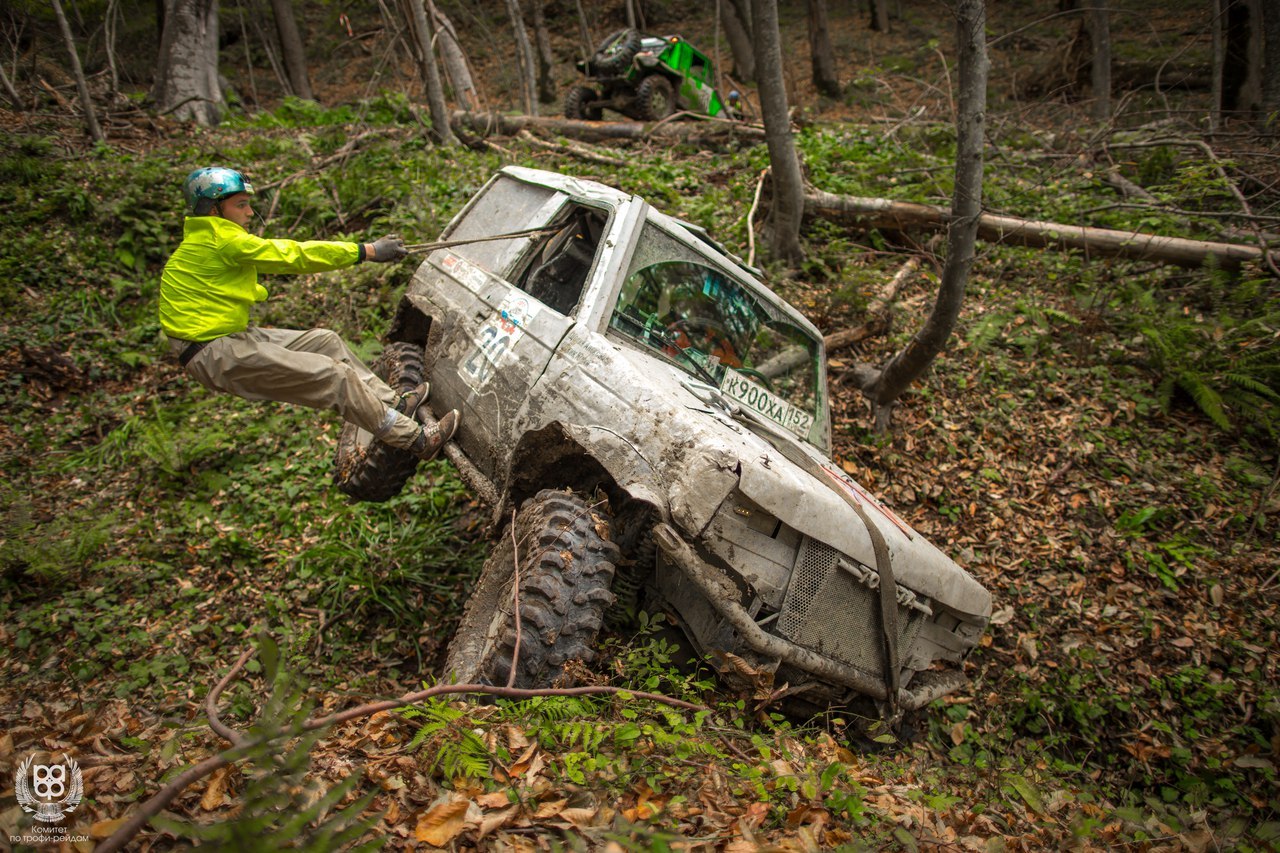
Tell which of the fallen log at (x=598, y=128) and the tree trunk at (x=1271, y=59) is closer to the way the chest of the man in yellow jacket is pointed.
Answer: the tree trunk

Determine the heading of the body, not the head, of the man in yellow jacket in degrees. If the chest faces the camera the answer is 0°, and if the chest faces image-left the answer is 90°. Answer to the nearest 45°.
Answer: approximately 270°

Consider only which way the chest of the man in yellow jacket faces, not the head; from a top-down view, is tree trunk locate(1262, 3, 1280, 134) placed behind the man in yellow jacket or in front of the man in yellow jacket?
in front

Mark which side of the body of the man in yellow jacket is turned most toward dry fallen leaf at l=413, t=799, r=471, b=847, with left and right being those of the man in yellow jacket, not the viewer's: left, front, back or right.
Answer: right

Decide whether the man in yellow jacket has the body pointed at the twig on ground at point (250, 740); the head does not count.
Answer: no

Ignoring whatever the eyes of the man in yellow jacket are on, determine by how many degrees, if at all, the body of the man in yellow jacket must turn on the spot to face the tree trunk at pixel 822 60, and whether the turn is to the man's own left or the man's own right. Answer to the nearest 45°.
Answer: approximately 45° to the man's own left

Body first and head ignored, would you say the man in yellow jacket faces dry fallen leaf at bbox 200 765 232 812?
no

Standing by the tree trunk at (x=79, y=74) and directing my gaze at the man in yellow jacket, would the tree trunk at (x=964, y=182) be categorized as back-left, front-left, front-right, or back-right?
front-left

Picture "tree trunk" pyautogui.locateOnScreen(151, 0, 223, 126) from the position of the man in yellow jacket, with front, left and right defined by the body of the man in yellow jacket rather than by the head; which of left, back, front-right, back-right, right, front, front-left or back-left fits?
left

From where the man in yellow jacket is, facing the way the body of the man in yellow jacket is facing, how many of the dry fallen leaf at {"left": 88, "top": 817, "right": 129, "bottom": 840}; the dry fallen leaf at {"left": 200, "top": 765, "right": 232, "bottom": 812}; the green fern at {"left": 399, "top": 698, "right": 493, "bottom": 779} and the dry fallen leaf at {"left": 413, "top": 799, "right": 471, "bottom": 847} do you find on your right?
4

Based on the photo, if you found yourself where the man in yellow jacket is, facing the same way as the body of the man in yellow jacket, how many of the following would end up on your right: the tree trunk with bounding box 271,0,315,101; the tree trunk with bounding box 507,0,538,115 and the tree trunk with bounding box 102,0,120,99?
0

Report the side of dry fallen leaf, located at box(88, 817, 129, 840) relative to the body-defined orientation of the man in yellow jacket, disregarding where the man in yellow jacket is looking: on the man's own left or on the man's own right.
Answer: on the man's own right

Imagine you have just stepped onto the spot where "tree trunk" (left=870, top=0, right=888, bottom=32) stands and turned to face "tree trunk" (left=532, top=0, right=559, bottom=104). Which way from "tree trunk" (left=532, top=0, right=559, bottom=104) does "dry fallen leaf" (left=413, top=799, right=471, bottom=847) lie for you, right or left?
left

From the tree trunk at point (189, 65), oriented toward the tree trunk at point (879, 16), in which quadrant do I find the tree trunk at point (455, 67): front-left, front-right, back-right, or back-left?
front-right

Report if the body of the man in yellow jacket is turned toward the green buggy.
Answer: no

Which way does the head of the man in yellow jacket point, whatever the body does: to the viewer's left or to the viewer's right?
to the viewer's right
